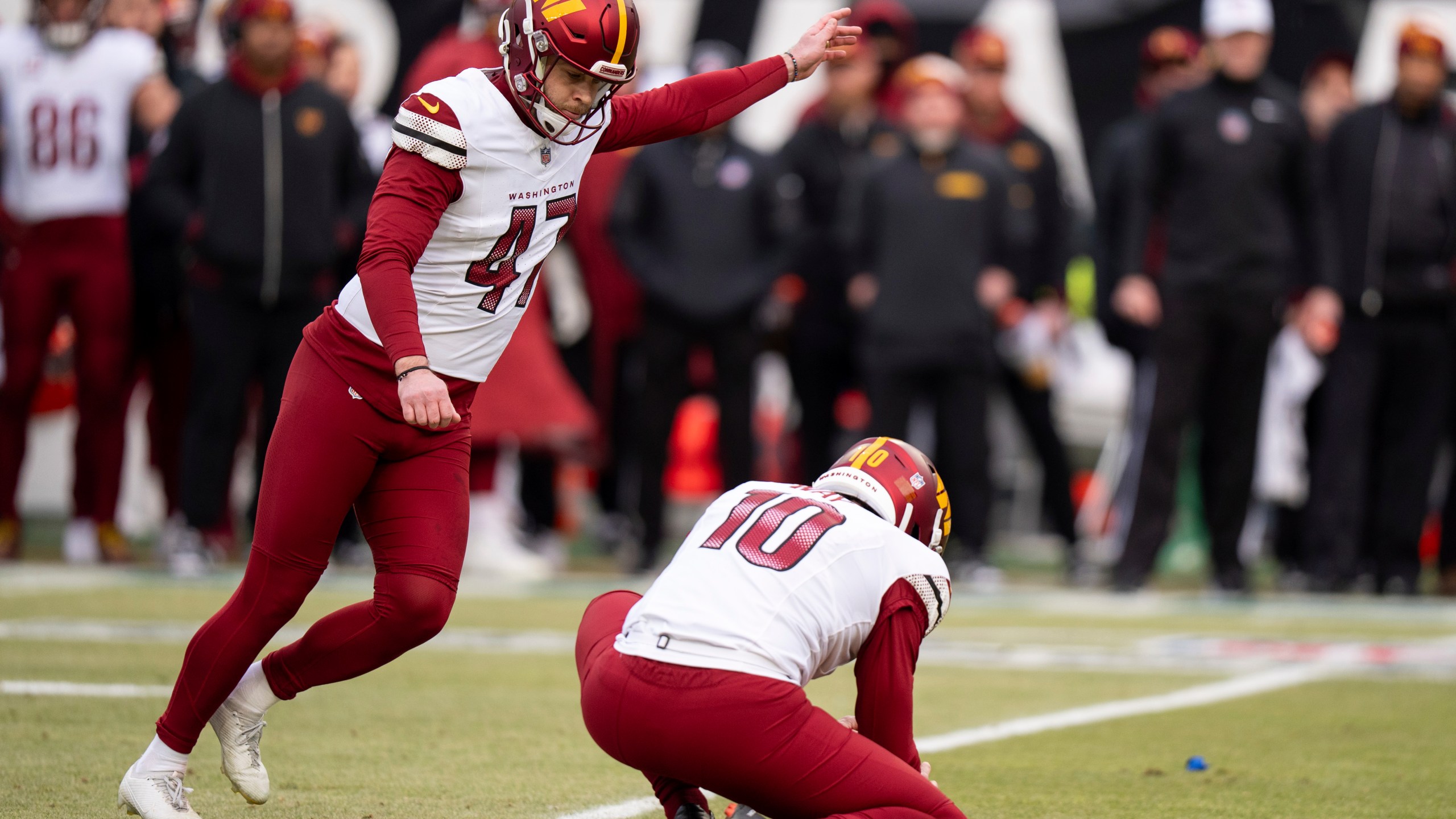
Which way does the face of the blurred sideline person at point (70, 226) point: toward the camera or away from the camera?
toward the camera

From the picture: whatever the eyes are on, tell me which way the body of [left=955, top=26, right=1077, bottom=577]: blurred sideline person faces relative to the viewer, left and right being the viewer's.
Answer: facing the viewer

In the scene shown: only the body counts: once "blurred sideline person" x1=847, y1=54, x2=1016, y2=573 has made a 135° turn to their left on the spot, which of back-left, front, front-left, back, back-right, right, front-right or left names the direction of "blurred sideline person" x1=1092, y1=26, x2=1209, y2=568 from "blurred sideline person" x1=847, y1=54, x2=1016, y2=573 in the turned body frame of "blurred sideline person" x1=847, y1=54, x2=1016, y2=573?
front

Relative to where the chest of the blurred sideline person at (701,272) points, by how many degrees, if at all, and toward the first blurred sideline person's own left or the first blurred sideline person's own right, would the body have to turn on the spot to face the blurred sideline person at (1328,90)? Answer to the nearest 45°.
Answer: approximately 135° to the first blurred sideline person's own left

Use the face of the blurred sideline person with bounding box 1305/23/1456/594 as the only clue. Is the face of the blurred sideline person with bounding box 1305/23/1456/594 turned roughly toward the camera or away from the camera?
toward the camera

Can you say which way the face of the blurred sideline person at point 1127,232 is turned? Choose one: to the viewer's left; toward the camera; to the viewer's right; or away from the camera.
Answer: toward the camera

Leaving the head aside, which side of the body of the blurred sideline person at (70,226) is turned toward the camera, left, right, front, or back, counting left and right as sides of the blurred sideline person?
front

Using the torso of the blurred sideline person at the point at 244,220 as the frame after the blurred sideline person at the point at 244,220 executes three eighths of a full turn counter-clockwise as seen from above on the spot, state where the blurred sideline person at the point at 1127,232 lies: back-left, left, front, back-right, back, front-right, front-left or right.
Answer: front-right

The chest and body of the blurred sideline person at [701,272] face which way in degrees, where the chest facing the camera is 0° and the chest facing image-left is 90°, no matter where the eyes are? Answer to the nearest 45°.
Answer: approximately 0°

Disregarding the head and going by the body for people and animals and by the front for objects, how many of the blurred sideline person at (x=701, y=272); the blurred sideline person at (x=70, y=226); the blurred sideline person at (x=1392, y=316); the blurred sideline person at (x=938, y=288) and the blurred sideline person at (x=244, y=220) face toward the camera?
5

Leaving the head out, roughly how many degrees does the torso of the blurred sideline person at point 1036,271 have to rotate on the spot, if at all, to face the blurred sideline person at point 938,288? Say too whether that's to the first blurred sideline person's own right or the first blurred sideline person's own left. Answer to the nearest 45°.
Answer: approximately 45° to the first blurred sideline person's own right

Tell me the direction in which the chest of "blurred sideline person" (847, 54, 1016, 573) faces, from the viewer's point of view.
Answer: toward the camera

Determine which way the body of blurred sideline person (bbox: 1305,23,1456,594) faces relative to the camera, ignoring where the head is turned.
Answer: toward the camera

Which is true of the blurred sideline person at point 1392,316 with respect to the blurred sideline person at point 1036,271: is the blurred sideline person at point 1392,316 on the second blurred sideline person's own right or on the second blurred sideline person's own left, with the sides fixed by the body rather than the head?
on the second blurred sideline person's own left

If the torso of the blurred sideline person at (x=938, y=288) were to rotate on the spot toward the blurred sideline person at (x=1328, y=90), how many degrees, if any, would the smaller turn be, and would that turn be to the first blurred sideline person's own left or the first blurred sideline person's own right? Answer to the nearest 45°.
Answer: approximately 135° to the first blurred sideline person's own left

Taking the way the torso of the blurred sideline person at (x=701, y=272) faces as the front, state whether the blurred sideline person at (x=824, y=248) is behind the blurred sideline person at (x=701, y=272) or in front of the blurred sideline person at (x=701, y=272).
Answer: behind
